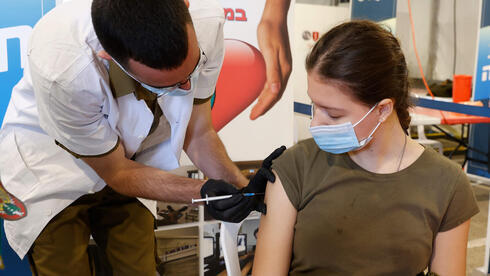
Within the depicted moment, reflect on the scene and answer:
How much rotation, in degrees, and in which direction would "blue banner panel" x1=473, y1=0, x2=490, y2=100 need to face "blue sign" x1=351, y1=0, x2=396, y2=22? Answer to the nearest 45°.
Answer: approximately 135° to its right

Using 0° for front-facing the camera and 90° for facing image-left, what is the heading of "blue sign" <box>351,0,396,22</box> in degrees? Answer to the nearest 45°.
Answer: approximately 0°

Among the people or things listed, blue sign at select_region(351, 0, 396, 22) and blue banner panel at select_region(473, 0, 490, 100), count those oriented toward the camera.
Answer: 2
